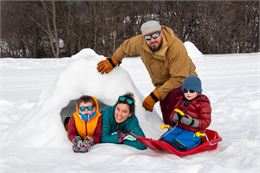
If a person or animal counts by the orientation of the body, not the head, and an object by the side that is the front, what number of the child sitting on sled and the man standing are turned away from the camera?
0

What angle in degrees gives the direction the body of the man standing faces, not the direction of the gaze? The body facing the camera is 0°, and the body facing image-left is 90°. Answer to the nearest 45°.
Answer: approximately 45°

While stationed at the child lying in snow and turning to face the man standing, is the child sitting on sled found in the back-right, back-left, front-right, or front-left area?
front-right

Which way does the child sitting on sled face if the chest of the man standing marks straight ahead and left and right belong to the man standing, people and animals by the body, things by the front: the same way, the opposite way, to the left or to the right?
the same way

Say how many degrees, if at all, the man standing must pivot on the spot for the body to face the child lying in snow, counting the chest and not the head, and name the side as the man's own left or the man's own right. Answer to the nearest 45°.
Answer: approximately 45° to the man's own right

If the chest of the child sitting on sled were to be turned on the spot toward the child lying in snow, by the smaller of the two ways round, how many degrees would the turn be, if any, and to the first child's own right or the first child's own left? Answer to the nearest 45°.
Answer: approximately 45° to the first child's own right
